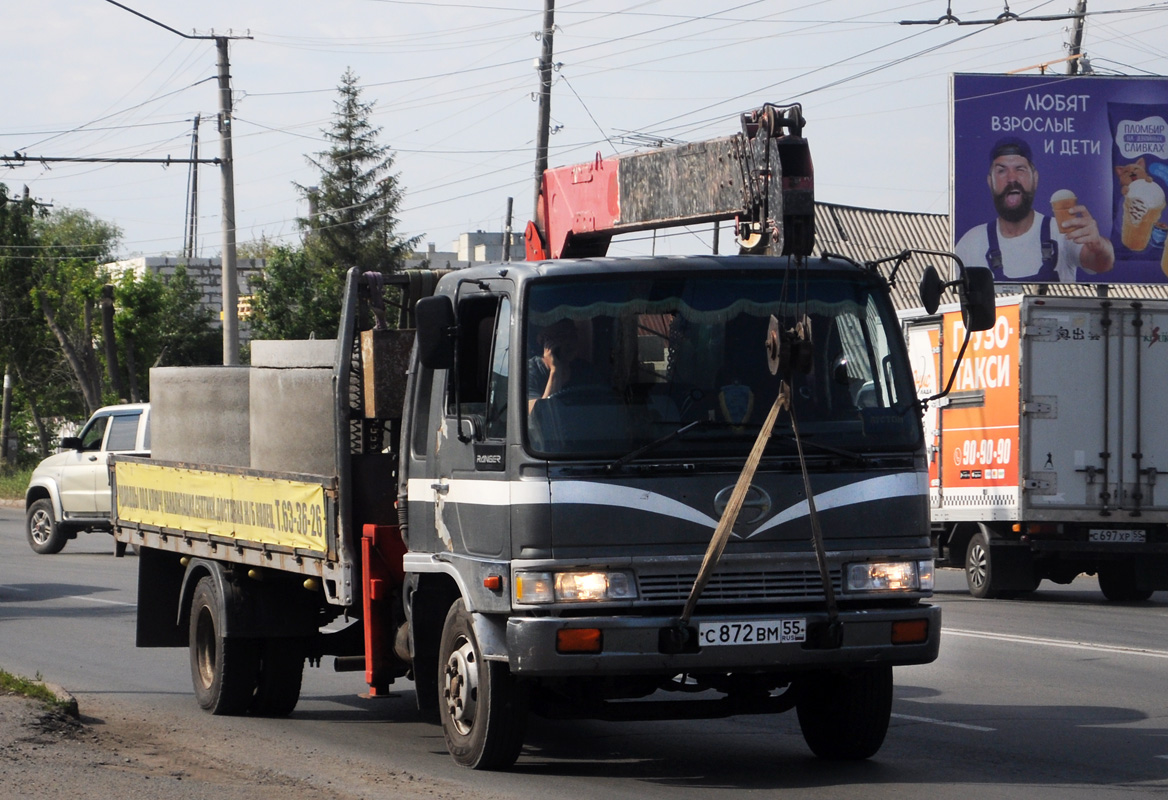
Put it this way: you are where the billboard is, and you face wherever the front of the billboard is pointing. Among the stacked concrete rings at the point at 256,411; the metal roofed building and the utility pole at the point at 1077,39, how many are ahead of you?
1

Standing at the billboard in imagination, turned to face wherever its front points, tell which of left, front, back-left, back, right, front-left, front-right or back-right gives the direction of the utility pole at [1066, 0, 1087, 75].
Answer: back

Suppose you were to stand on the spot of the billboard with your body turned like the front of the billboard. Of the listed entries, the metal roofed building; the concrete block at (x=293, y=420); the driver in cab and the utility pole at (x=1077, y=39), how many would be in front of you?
2

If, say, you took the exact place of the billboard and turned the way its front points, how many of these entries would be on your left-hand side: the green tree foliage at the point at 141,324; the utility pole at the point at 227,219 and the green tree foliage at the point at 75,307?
0

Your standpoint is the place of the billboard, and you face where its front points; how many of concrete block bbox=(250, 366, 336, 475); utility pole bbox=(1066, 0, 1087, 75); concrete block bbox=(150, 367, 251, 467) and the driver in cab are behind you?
1

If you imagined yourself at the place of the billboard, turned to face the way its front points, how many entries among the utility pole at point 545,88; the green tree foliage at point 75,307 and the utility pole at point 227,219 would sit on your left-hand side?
0

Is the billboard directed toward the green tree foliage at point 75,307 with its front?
no

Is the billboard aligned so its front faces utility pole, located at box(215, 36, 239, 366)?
no

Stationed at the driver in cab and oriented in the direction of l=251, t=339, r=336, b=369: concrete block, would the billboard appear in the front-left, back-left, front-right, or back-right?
front-right

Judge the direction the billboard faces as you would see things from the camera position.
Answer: facing the viewer

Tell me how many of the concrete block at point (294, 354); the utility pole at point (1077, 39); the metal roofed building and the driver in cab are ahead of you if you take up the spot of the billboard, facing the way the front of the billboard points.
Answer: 2

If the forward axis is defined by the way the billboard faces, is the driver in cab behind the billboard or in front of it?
in front

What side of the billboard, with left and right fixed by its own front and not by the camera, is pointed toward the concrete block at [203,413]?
front

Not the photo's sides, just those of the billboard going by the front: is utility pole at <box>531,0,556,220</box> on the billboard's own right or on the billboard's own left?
on the billboard's own right

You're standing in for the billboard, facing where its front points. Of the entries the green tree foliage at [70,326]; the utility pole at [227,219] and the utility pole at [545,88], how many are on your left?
0

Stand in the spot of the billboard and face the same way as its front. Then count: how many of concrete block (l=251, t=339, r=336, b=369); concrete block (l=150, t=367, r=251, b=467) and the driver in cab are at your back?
0

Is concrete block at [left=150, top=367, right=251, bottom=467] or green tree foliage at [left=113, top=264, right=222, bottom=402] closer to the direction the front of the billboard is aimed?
the concrete block
